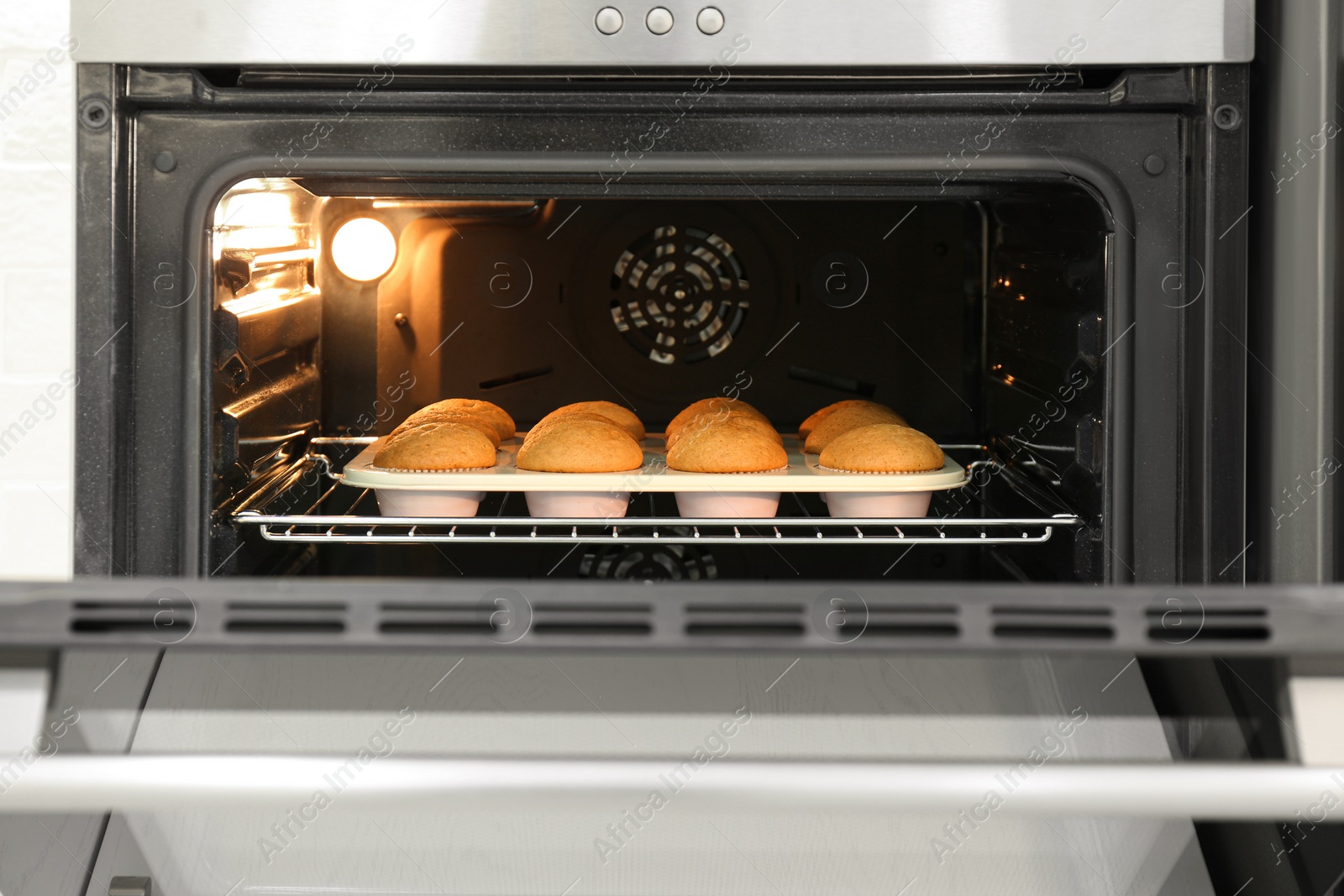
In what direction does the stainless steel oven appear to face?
toward the camera
